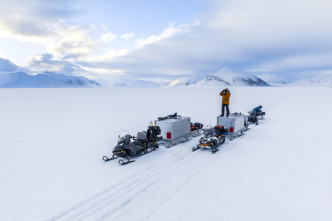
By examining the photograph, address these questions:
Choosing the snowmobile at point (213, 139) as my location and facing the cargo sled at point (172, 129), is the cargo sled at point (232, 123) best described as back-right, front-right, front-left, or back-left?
front-right

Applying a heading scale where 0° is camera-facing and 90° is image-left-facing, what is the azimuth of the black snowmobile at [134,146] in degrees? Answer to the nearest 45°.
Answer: approximately 45°

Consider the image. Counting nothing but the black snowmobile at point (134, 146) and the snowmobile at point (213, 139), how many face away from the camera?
0

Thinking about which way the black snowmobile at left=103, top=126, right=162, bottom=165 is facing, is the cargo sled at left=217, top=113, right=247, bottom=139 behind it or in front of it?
behind

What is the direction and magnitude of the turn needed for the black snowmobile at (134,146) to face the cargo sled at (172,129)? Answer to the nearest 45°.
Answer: approximately 180°

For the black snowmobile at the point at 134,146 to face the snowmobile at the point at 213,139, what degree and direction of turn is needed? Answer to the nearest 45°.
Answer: approximately 135° to its left

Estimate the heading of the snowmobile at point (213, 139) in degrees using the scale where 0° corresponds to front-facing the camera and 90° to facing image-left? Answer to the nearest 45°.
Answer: approximately 45°

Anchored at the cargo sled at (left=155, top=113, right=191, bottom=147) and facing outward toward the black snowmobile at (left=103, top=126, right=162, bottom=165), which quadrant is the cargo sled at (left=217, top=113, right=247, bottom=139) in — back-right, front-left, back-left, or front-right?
back-left

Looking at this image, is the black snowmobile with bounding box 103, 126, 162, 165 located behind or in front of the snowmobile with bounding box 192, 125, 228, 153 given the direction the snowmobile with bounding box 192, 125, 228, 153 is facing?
in front
